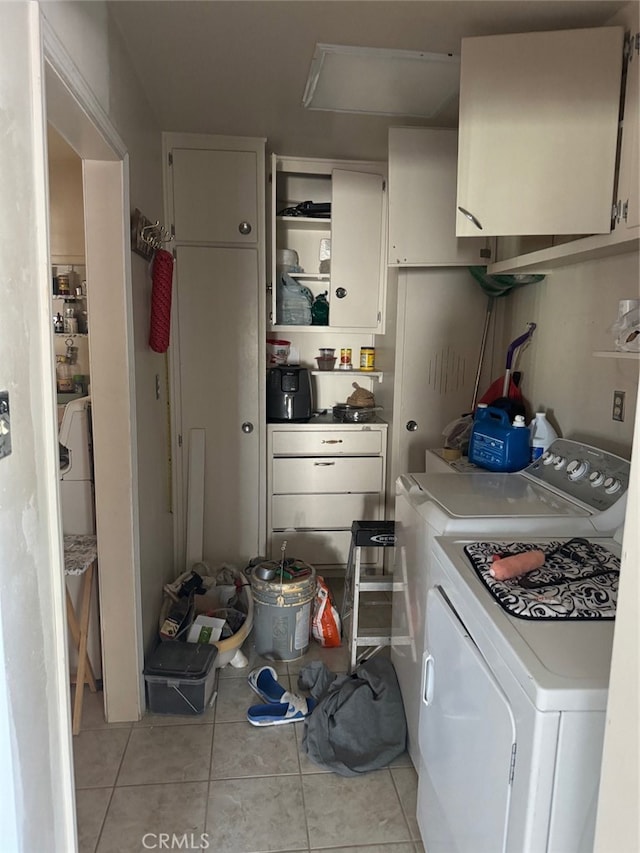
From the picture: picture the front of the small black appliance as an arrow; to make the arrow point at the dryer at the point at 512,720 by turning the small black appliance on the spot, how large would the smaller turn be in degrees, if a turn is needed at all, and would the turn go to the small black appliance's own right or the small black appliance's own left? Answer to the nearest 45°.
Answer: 0° — it already faces it

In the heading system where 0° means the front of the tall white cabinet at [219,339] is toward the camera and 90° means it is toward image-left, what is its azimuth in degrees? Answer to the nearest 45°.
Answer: approximately 0°

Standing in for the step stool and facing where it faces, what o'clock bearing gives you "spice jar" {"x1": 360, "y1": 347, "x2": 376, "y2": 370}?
The spice jar is roughly at 6 o'clock from the step stool.

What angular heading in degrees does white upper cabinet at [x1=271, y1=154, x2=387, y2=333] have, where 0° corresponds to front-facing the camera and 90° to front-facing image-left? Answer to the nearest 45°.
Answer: approximately 0°
